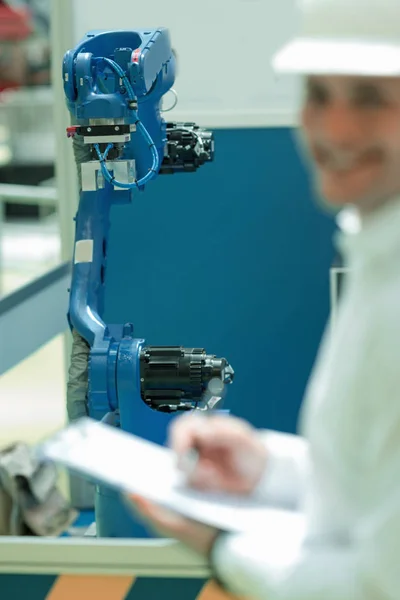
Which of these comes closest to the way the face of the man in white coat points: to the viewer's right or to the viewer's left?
to the viewer's left

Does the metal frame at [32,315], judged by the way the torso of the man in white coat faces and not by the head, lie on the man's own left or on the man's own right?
on the man's own right

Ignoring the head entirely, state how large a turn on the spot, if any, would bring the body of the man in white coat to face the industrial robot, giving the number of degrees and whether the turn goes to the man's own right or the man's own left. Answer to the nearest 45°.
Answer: approximately 135° to the man's own right
